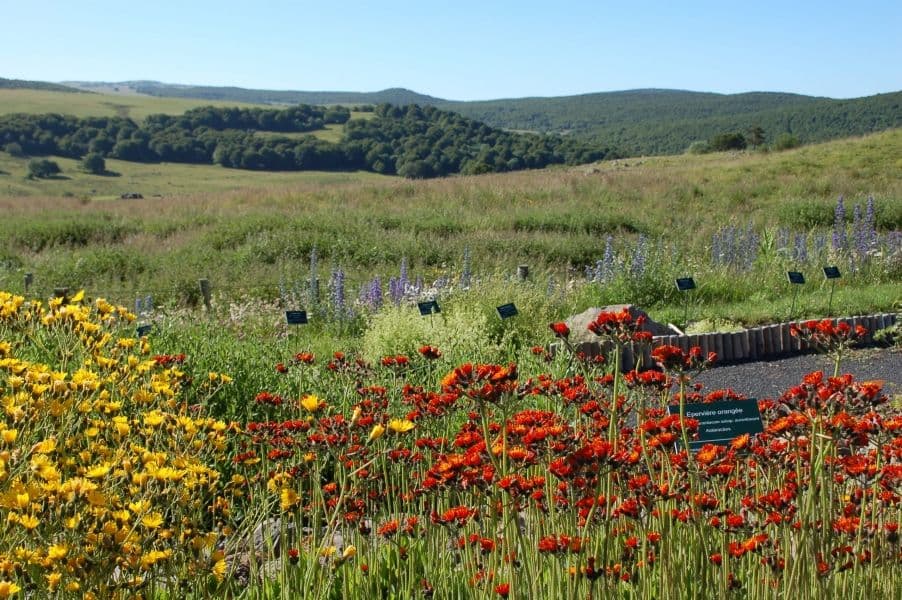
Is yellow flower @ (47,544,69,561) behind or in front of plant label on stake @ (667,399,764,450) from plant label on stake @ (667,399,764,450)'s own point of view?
in front

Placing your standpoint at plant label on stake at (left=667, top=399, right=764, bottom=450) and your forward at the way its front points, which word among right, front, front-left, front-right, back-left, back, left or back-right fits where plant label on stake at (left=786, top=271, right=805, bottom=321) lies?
back

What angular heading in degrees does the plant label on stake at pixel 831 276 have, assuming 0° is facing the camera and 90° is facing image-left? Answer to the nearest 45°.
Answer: approximately 0°

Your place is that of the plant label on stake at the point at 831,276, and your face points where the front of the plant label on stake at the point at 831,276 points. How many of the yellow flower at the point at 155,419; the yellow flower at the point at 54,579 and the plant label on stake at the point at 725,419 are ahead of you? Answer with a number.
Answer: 3

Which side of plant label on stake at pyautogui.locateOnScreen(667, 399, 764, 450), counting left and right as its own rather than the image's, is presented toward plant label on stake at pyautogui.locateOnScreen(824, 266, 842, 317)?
back

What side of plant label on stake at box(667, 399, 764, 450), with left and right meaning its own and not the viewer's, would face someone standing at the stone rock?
back

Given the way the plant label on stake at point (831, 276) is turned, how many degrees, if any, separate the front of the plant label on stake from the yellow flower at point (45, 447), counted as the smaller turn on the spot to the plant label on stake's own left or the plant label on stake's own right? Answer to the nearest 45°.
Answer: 0° — it already faces it

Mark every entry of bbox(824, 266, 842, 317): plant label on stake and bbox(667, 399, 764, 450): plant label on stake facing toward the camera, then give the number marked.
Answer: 2

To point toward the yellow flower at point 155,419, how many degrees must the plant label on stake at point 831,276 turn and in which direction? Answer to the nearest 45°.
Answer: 0° — it already faces it

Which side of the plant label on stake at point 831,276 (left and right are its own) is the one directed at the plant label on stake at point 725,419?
front
